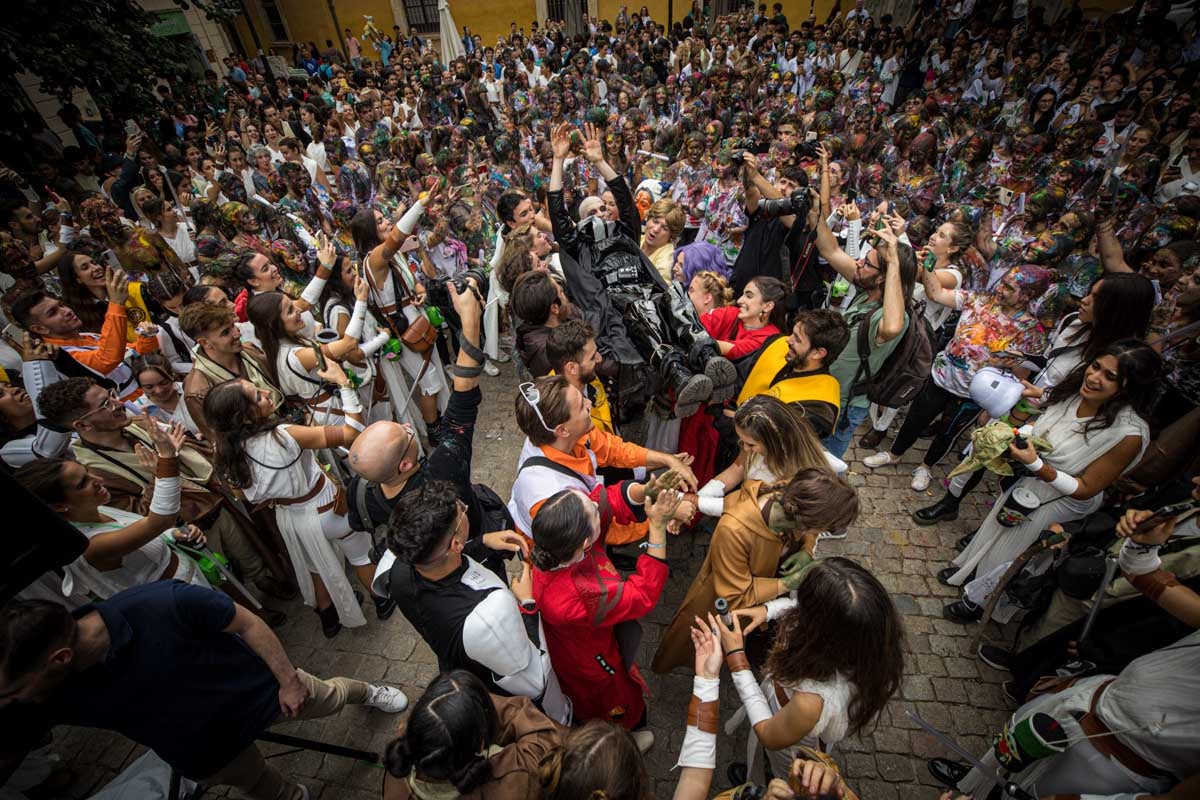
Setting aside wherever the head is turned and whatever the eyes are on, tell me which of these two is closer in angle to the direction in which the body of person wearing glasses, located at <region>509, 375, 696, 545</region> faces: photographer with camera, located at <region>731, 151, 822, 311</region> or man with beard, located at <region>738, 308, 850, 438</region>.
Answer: the man with beard

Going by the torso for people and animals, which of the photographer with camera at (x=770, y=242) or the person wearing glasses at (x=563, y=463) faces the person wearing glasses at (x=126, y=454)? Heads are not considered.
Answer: the photographer with camera

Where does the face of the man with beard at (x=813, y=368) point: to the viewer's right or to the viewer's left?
to the viewer's left

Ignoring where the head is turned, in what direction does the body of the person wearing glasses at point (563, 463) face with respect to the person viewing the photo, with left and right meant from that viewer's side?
facing to the right of the viewer

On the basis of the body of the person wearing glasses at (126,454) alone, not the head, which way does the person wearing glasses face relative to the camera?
to the viewer's right

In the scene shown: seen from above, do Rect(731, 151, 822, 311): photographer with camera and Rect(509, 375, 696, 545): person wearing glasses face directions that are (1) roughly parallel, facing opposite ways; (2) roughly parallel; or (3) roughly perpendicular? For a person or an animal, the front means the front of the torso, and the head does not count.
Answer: roughly parallel, facing opposite ways

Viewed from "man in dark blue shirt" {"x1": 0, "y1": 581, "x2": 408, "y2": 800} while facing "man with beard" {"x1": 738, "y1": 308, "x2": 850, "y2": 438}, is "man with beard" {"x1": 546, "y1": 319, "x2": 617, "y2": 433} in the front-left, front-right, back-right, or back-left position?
front-left

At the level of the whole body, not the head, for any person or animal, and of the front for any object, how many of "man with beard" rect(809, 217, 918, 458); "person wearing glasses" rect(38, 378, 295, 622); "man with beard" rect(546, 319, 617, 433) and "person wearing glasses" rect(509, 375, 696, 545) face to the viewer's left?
1

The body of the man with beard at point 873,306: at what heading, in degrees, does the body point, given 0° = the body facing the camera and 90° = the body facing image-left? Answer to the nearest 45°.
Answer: approximately 90°

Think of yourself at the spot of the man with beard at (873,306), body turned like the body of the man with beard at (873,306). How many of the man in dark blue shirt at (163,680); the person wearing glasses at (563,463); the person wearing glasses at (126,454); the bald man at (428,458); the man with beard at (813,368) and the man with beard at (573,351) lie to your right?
0

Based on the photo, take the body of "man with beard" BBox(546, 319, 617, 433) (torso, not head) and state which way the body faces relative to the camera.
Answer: to the viewer's right

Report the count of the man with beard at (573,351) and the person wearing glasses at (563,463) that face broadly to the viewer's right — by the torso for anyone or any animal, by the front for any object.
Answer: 2

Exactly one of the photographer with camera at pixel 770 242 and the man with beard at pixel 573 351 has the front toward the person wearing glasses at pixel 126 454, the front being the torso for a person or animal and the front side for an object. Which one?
the photographer with camera

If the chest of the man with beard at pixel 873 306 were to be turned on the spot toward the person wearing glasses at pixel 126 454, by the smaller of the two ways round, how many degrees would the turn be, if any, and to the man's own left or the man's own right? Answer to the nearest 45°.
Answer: approximately 45° to the man's own left

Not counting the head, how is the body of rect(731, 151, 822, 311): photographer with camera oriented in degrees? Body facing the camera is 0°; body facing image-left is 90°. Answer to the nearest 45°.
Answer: approximately 45°
